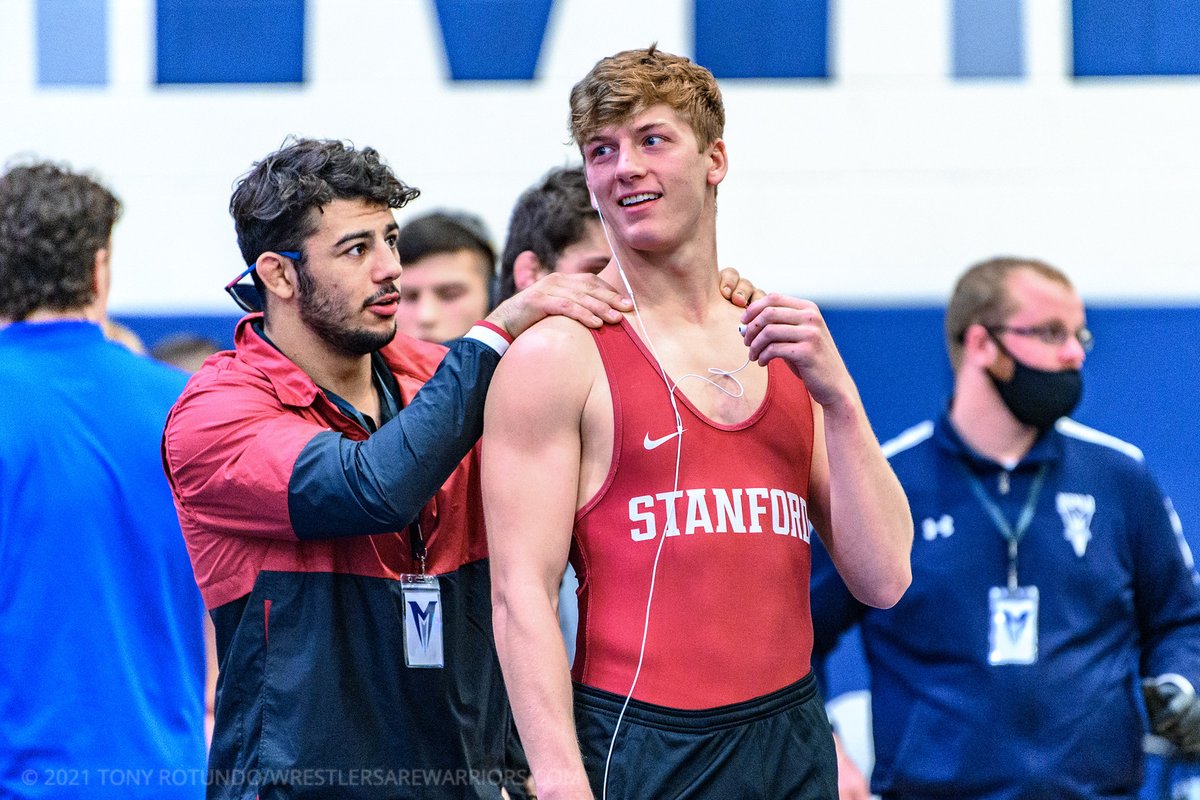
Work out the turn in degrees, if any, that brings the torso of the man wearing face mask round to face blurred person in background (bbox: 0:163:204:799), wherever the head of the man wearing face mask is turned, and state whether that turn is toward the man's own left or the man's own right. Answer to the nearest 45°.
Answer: approximately 45° to the man's own right

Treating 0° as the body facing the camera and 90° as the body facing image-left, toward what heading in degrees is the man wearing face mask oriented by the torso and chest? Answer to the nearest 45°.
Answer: approximately 0°

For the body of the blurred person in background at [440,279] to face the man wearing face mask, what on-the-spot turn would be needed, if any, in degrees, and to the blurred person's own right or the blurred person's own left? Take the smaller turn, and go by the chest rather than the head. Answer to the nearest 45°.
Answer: approximately 90° to the blurred person's own left

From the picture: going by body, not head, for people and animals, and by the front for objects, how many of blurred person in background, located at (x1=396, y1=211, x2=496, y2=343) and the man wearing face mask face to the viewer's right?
0
